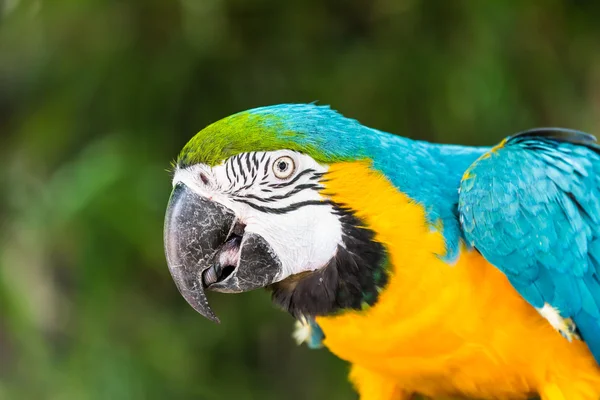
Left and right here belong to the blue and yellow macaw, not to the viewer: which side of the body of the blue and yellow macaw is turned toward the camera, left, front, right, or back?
left
